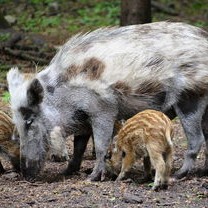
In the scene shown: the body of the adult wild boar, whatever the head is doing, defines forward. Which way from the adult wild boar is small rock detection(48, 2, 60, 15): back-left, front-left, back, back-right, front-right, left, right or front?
right

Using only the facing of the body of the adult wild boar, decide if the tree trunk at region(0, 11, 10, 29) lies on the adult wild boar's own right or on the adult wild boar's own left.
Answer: on the adult wild boar's own right

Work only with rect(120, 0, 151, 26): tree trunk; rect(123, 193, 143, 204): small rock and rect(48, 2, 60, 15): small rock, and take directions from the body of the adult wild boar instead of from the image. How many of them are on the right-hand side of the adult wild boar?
2

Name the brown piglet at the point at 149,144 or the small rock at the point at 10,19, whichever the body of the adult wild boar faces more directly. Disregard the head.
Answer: the small rock

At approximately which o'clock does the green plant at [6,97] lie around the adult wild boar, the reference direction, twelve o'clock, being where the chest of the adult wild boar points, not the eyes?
The green plant is roughly at 2 o'clock from the adult wild boar.

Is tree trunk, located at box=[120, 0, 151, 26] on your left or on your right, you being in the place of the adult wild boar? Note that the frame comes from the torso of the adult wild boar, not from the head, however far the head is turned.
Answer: on your right

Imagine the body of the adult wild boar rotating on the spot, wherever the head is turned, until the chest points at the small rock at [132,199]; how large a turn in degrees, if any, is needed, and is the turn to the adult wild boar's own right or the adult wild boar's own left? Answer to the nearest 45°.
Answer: approximately 90° to the adult wild boar's own left

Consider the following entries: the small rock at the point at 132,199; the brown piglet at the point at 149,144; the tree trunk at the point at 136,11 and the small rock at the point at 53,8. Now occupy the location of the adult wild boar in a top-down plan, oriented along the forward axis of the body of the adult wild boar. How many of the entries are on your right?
2

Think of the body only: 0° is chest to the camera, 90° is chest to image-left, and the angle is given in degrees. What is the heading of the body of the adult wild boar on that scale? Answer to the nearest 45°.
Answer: approximately 90°

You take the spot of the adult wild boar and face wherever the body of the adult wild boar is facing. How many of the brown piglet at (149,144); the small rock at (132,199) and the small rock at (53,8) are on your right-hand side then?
1
